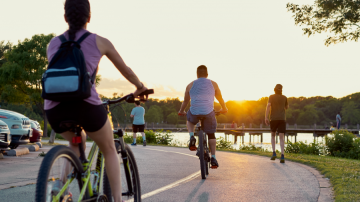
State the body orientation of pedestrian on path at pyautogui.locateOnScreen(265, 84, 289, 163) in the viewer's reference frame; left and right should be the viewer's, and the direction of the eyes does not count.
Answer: facing away from the viewer

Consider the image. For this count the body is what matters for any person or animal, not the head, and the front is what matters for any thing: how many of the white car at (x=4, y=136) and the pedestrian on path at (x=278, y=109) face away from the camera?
1

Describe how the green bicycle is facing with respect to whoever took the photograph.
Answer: facing away from the viewer and to the right of the viewer

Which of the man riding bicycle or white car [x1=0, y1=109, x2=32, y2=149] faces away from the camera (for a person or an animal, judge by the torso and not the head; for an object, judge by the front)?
the man riding bicycle

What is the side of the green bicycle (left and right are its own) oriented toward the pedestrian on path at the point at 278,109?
front

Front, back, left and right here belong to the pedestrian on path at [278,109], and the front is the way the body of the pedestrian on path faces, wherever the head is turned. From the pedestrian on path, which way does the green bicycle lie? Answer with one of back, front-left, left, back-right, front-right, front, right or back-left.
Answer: back

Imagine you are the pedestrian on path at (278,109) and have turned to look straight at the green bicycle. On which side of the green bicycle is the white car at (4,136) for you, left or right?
right

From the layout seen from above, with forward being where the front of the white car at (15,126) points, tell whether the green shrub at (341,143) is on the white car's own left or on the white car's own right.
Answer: on the white car's own left

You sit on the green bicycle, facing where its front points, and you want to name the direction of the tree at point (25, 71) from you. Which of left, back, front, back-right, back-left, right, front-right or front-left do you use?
front-left

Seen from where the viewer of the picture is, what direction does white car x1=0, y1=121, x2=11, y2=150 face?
facing the viewer and to the right of the viewer

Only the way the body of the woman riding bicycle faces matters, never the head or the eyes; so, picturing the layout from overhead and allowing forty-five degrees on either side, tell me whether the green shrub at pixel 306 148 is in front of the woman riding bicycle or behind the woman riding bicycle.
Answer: in front

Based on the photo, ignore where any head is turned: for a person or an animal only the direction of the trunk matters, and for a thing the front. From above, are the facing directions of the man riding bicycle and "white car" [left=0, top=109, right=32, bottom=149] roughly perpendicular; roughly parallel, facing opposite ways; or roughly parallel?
roughly perpendicular

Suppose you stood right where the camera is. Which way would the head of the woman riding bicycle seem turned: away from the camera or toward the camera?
away from the camera

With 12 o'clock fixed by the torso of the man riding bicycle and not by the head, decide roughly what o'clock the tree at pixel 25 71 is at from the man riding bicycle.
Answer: The tree is roughly at 11 o'clock from the man riding bicycle.

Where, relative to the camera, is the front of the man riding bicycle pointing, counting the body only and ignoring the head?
away from the camera

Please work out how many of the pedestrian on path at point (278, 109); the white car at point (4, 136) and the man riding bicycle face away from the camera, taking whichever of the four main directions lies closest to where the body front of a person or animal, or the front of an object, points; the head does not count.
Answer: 2

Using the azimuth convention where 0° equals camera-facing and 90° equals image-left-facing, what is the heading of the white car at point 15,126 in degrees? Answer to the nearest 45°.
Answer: approximately 315°
